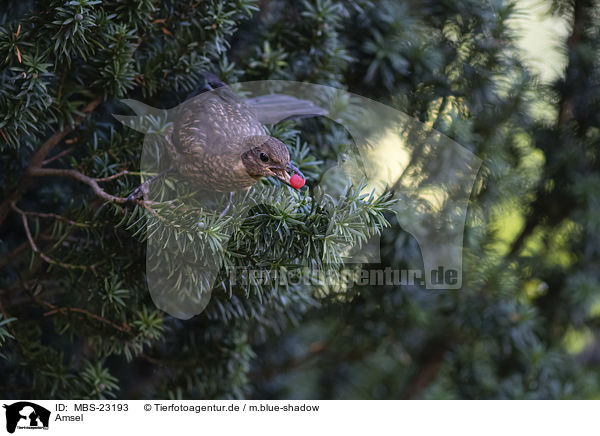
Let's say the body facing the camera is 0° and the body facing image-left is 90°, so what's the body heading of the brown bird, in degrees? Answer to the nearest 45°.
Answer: approximately 315°
